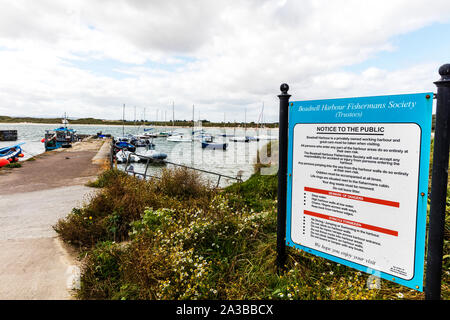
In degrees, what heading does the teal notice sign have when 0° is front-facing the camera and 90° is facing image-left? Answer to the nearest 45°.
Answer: approximately 45°
